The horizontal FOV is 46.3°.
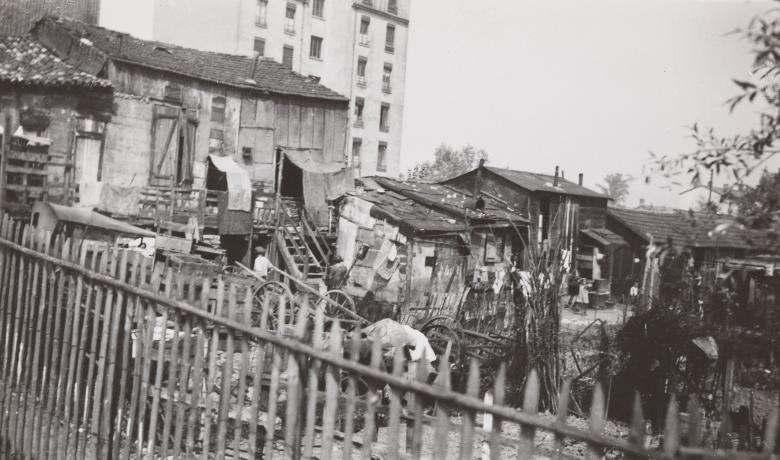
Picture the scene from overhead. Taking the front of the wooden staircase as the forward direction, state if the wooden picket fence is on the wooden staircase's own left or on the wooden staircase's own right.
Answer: on the wooden staircase's own right

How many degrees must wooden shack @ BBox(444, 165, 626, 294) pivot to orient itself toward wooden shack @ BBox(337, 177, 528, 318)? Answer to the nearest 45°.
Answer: approximately 90° to its right

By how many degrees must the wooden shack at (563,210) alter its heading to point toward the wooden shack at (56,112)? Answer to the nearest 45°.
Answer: approximately 90° to its right

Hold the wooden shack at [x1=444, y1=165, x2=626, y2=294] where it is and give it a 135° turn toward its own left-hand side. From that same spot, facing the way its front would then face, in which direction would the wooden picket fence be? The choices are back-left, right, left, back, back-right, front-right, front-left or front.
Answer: back

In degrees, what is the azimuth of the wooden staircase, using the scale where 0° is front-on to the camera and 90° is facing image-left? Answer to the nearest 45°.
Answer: approximately 315°

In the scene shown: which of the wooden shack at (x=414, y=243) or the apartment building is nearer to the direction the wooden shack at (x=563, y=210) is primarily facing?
the wooden shack

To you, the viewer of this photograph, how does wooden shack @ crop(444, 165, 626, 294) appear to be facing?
facing the viewer and to the right of the viewer

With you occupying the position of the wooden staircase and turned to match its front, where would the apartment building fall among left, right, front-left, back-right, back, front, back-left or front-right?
back-left

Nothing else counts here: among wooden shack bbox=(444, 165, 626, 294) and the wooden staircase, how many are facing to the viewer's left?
0

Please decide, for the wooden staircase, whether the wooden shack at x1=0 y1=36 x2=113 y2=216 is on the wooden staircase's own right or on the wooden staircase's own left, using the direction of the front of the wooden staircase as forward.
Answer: on the wooden staircase's own right

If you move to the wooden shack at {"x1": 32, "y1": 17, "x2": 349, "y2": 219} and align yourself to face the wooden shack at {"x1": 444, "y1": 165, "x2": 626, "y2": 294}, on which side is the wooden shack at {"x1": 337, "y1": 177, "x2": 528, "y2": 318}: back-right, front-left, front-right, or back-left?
front-right

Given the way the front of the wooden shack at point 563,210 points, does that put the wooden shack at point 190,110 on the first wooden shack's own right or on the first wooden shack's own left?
on the first wooden shack's own right

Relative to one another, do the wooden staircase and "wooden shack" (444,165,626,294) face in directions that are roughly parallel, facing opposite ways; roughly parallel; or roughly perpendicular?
roughly parallel

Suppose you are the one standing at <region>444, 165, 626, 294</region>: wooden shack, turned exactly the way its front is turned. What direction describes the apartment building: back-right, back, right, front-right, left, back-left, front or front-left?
back
